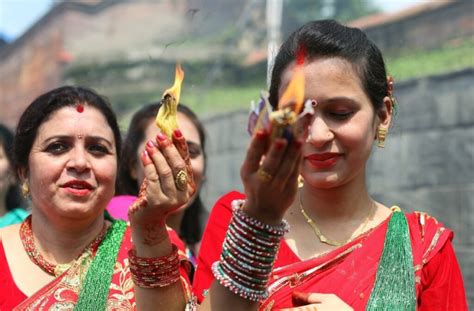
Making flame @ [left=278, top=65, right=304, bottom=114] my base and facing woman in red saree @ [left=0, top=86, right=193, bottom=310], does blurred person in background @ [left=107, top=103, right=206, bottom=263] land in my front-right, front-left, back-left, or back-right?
front-right

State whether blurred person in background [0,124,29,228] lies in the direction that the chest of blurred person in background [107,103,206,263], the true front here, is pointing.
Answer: no

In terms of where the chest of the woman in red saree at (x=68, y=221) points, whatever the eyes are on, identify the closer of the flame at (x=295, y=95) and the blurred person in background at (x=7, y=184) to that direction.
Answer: the flame

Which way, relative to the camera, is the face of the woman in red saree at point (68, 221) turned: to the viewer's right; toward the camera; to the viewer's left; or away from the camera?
toward the camera

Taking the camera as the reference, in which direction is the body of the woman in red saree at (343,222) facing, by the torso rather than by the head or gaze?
toward the camera

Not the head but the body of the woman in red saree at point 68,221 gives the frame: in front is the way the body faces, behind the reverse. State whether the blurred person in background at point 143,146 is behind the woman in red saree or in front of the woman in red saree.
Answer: behind

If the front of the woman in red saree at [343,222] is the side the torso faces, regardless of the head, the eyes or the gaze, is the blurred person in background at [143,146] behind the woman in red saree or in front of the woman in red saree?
behind

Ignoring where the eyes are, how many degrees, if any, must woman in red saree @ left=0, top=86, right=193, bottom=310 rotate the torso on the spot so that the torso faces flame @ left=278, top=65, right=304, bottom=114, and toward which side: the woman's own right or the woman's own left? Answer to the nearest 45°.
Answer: approximately 45° to the woman's own left

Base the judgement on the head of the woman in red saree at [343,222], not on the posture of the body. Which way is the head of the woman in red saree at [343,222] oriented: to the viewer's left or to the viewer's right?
to the viewer's left

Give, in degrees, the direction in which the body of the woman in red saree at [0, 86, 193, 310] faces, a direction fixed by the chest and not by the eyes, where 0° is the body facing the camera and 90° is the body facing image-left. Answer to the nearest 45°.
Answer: approximately 0°
